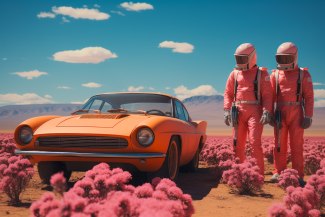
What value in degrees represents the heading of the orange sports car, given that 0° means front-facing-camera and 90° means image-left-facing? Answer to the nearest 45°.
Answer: approximately 45°

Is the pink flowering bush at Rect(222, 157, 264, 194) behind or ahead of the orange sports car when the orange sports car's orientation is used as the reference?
behind
